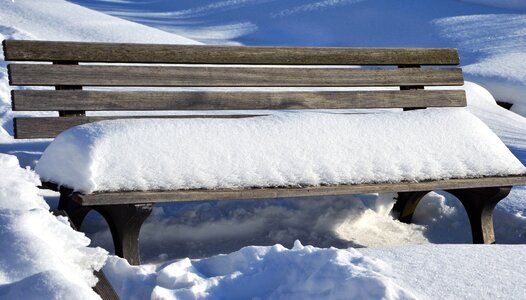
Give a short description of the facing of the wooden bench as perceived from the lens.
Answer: facing the viewer and to the right of the viewer
